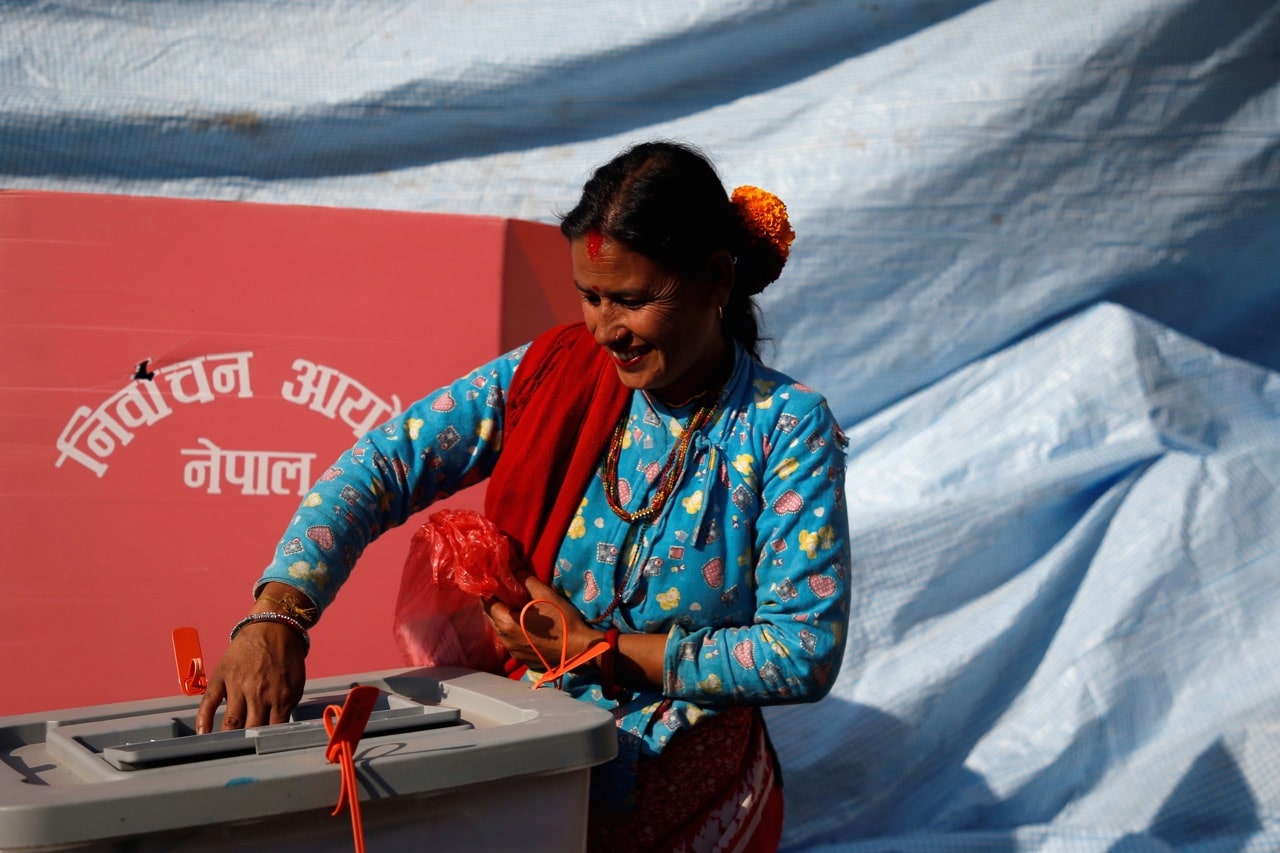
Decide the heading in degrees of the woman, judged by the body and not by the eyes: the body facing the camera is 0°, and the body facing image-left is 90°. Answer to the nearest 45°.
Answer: approximately 45°

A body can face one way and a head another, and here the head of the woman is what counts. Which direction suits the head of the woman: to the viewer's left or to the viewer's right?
to the viewer's left
